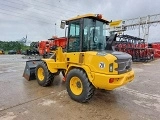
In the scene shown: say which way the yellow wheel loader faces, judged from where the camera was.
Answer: facing away from the viewer and to the left of the viewer
